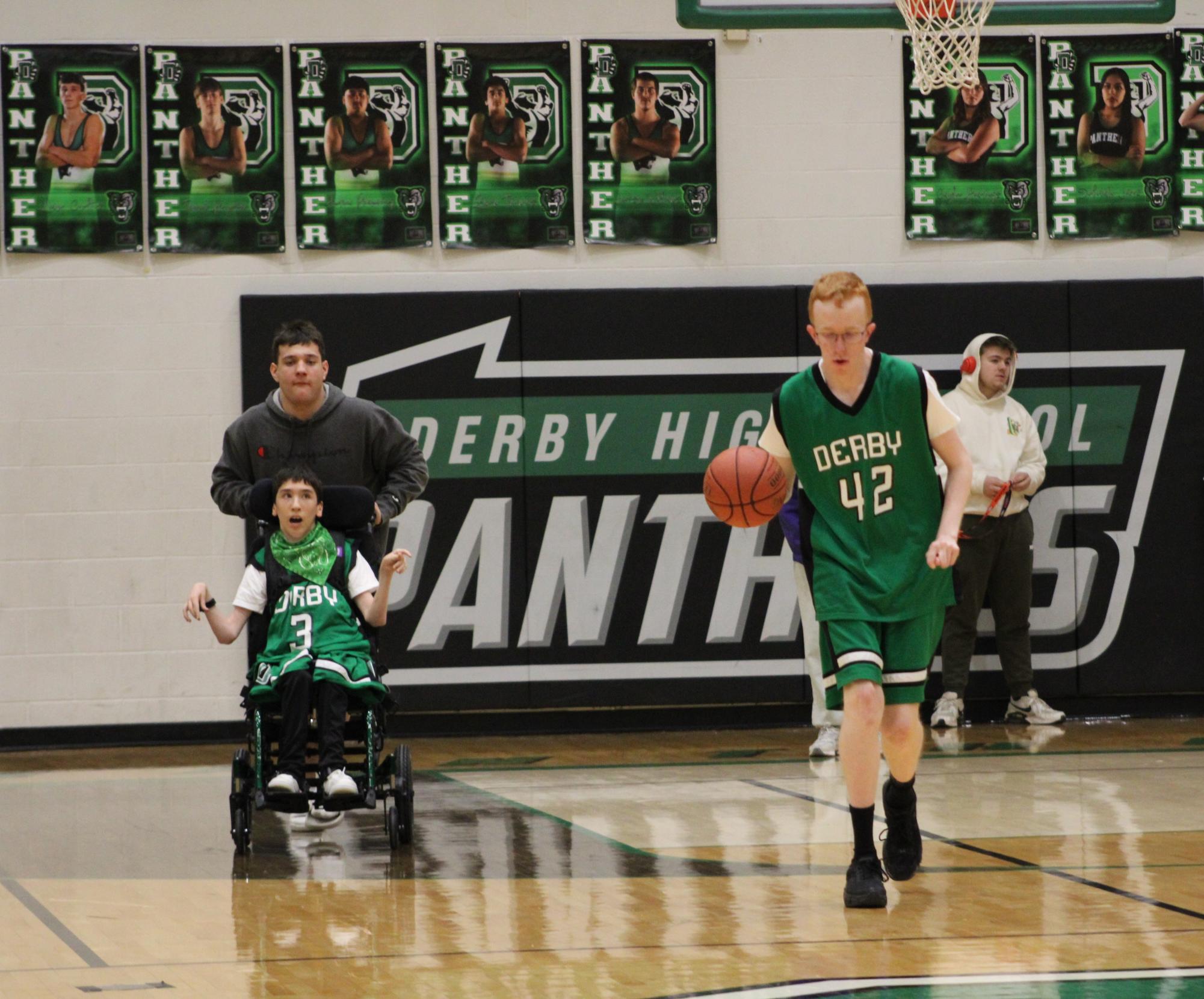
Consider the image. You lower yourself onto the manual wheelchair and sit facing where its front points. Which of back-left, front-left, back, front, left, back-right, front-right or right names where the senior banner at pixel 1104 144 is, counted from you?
back-left

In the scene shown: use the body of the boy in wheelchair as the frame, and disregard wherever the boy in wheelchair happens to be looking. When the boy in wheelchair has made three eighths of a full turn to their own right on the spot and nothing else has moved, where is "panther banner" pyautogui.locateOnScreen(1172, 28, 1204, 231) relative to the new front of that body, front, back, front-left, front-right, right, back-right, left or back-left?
right

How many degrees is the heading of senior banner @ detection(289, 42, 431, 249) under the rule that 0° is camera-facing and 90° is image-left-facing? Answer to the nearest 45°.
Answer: approximately 0°

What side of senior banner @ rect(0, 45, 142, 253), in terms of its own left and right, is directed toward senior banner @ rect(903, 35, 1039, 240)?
left

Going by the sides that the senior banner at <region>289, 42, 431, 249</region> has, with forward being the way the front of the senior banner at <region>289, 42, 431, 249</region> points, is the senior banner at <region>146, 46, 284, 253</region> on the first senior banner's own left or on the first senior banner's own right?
on the first senior banner's own right

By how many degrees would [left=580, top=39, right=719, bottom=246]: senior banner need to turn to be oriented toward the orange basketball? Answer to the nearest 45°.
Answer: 0° — it already faces it

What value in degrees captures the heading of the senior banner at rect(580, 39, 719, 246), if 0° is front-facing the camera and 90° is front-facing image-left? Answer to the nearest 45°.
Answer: approximately 0°
